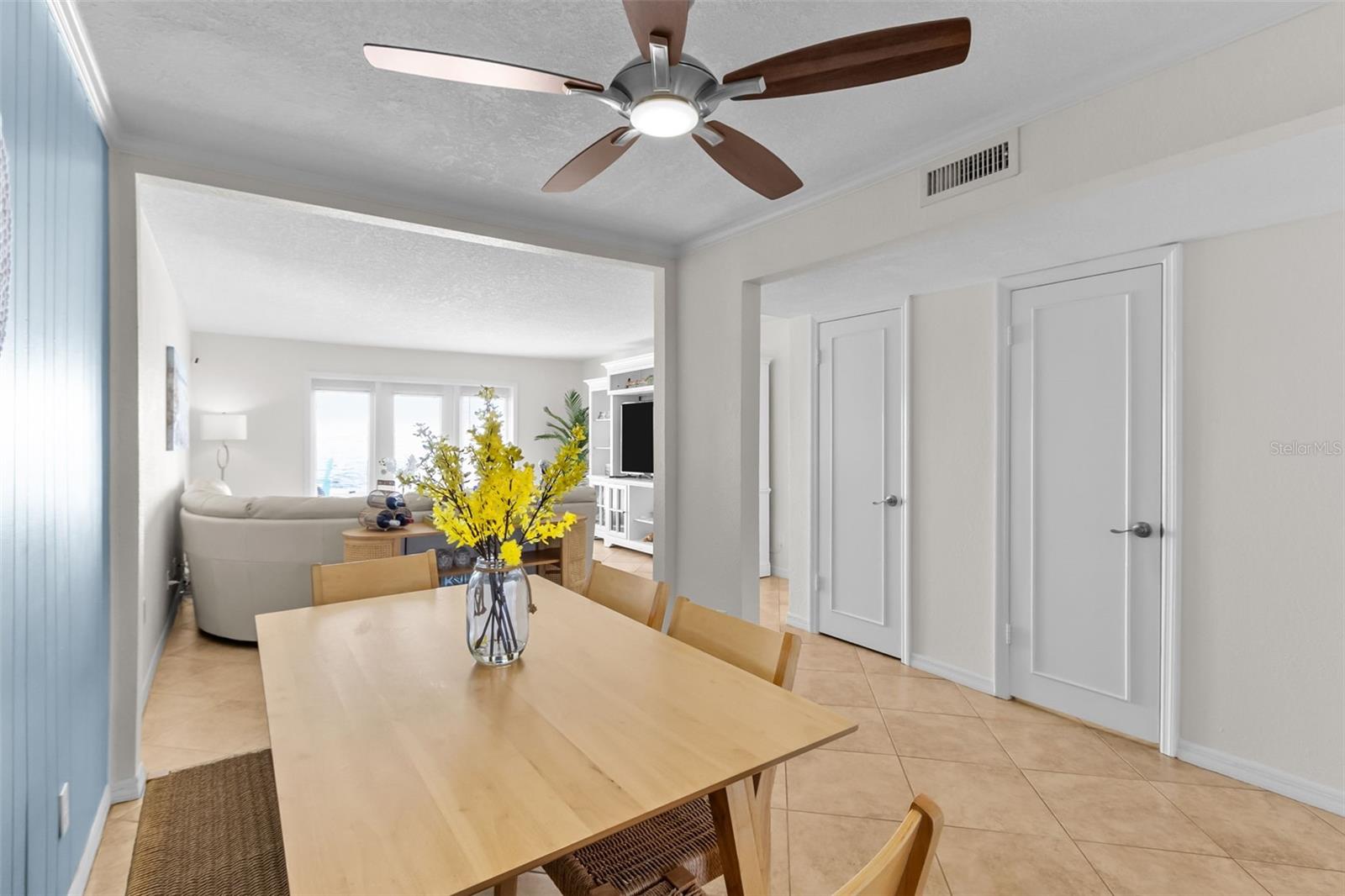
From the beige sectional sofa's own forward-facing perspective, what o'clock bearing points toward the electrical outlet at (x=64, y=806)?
The electrical outlet is roughly at 6 o'clock from the beige sectional sofa.

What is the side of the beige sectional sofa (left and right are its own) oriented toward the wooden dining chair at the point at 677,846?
back

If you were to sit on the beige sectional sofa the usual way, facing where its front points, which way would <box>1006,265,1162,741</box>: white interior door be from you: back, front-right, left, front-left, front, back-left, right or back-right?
back-right

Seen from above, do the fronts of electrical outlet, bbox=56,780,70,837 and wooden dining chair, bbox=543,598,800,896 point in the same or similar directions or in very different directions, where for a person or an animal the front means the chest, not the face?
very different directions

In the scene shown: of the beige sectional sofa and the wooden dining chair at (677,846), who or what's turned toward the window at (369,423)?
the beige sectional sofa

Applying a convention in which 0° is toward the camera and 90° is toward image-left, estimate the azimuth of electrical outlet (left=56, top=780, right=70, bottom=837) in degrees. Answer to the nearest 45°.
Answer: approximately 270°

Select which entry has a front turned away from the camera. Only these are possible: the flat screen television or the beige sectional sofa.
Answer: the beige sectional sofa

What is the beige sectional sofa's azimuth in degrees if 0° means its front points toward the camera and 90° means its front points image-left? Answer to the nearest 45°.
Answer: approximately 180°
